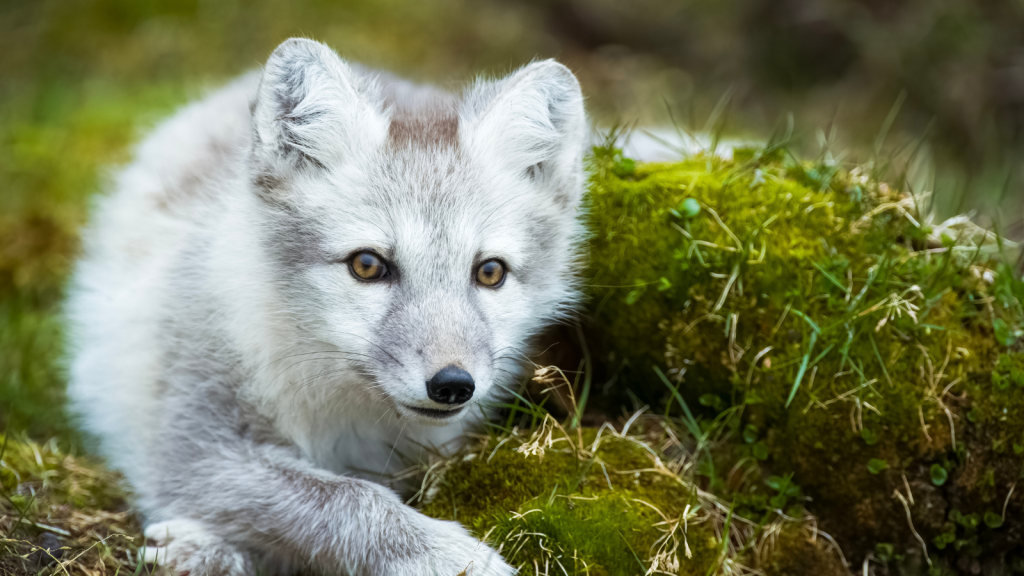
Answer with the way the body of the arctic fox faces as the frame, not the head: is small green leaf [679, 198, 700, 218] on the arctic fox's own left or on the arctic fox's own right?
on the arctic fox's own left

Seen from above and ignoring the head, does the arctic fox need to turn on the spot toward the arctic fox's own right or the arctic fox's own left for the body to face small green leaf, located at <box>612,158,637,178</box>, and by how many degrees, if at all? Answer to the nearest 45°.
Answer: approximately 90° to the arctic fox's own left

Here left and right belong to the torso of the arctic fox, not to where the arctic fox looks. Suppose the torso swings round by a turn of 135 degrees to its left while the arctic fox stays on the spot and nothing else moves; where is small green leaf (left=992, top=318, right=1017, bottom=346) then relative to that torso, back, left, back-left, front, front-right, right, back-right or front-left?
right

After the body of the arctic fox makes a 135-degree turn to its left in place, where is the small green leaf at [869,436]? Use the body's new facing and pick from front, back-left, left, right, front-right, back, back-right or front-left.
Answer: right

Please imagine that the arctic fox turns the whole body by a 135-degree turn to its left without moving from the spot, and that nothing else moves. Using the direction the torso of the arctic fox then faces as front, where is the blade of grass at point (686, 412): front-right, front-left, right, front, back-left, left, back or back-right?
right

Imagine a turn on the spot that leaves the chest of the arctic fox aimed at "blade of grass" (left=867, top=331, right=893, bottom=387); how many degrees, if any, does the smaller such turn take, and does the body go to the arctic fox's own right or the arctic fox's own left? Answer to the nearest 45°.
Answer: approximately 45° to the arctic fox's own left

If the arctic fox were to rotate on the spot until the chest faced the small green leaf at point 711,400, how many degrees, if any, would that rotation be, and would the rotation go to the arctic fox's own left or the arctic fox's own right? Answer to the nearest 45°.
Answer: approximately 45° to the arctic fox's own left

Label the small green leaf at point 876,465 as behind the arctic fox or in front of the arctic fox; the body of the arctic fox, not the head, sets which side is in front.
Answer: in front

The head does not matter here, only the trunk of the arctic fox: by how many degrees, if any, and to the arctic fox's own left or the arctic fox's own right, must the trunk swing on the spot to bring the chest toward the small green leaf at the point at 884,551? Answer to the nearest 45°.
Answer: approximately 45° to the arctic fox's own left

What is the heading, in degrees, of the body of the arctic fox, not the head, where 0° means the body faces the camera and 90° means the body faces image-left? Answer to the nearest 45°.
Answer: approximately 315°
